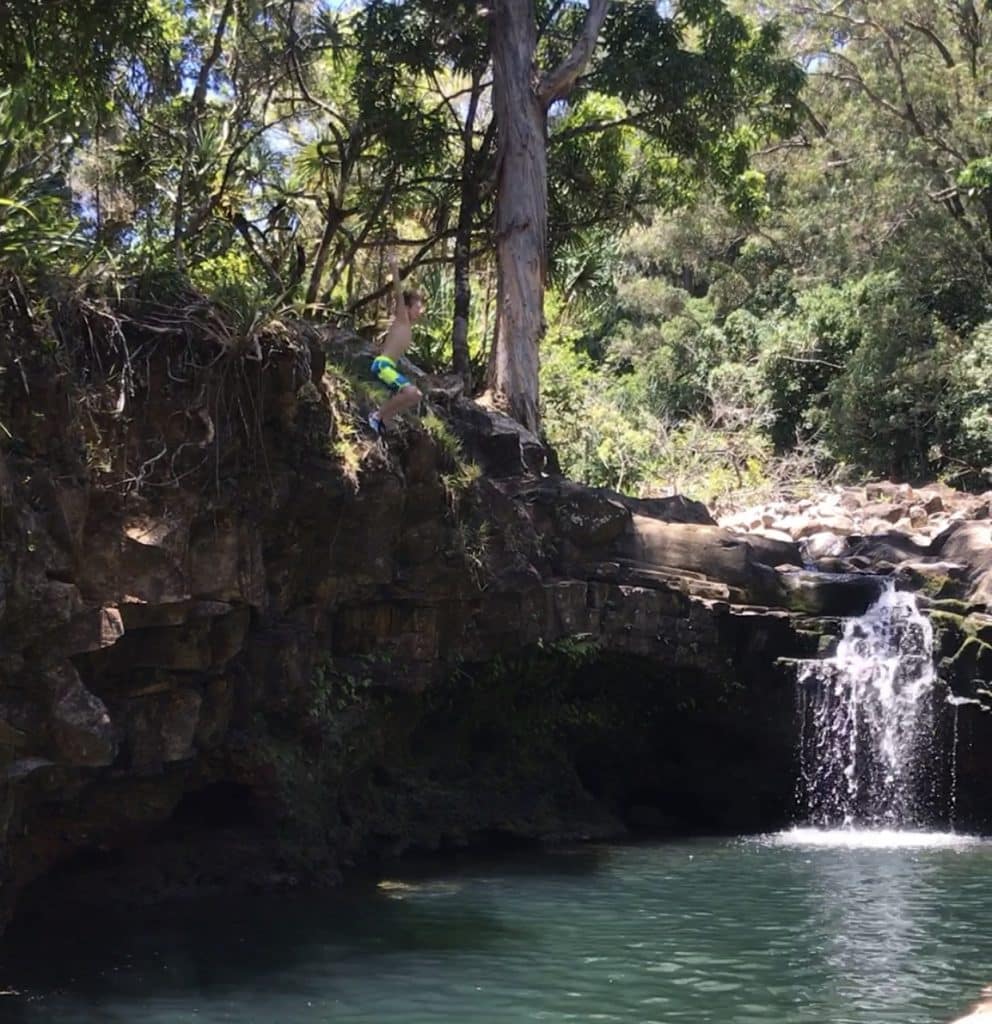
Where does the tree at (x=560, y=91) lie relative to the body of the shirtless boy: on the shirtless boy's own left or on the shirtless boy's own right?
on the shirtless boy's own left

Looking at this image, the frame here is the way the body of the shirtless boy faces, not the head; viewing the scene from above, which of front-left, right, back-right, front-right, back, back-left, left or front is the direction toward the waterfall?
front-left

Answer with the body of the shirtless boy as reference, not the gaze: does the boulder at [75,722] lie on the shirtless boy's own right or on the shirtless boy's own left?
on the shirtless boy's own right

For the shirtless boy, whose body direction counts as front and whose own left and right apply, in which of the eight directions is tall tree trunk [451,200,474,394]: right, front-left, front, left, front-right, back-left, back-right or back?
left

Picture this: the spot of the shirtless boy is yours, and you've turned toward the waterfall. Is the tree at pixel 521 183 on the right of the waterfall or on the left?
left
